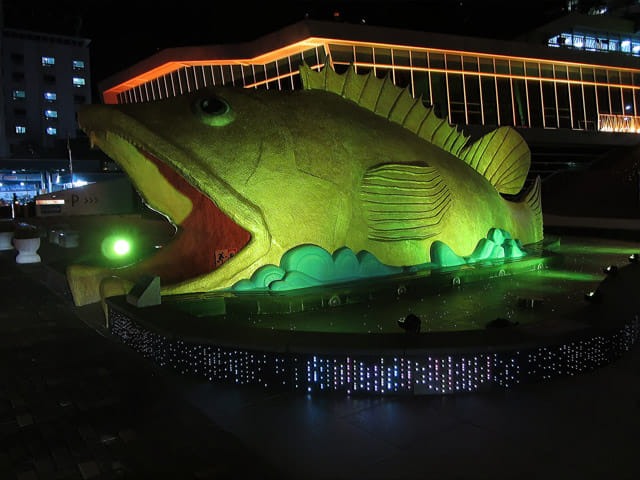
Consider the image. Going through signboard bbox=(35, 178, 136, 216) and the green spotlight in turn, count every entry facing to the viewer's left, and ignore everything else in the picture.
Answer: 0

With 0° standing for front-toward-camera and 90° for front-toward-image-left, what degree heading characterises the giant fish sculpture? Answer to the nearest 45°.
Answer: approximately 90°

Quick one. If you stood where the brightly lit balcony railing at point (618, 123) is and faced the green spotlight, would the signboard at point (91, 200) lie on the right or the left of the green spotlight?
right

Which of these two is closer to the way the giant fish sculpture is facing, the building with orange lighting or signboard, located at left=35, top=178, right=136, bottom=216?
the signboard

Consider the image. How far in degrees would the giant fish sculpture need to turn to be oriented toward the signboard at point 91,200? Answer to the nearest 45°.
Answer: approximately 45° to its right

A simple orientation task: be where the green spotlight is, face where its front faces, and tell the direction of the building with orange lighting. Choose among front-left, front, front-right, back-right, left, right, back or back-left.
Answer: back-left

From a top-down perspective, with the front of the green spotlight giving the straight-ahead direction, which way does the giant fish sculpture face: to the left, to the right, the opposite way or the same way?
to the right

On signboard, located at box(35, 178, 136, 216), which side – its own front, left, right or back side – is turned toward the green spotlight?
front
